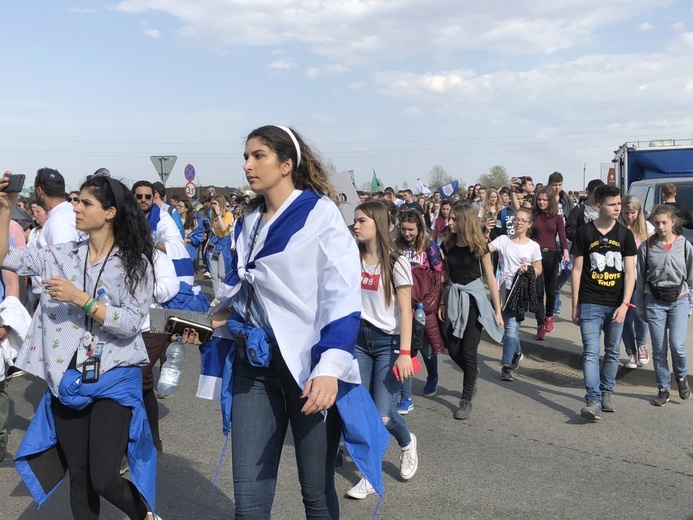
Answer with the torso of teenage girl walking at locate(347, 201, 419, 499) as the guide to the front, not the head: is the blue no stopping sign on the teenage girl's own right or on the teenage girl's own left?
on the teenage girl's own right

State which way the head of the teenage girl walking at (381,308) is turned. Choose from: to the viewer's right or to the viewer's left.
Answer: to the viewer's left

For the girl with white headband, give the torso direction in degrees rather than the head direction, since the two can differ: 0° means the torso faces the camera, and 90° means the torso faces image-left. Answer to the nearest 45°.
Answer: approximately 45°

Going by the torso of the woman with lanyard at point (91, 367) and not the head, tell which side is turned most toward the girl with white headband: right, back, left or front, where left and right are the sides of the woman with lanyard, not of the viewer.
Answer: left

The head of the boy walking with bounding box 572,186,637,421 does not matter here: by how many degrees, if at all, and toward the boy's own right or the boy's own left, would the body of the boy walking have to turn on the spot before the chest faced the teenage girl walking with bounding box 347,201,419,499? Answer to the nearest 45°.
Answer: approximately 45° to the boy's own right
